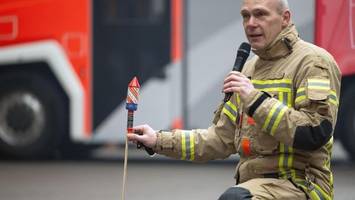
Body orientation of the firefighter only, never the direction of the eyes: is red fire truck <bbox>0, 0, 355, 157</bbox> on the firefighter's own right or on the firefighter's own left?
on the firefighter's own right

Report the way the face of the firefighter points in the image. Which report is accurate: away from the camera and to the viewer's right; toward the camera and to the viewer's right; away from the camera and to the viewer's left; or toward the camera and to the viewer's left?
toward the camera and to the viewer's left

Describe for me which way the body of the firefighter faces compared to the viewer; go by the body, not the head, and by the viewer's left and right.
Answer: facing the viewer and to the left of the viewer
